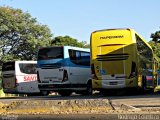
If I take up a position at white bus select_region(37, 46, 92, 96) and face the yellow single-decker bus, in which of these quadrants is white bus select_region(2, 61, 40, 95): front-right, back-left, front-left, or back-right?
back-left

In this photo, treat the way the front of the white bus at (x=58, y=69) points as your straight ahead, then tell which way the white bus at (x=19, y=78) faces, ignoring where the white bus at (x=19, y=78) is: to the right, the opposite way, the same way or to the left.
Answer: the same way

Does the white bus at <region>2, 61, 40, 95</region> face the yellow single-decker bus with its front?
no

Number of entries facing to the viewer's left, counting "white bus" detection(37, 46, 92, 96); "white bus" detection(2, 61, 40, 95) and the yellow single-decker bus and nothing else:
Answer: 0
